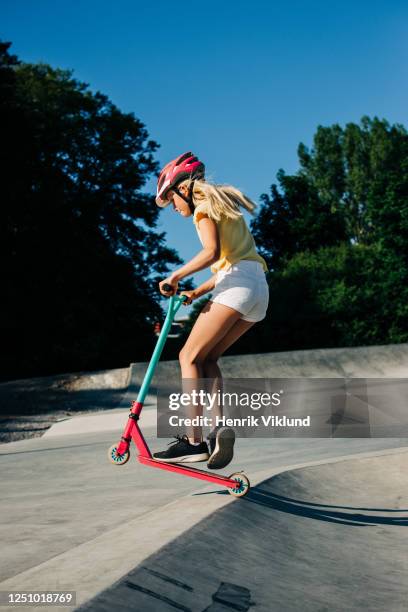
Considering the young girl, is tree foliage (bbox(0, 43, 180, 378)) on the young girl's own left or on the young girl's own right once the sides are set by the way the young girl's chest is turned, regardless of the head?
on the young girl's own right

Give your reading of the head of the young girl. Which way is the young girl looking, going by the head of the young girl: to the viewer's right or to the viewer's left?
to the viewer's left

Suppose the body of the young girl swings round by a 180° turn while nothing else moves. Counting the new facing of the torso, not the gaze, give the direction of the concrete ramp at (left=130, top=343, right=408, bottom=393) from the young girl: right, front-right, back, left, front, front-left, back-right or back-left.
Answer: left

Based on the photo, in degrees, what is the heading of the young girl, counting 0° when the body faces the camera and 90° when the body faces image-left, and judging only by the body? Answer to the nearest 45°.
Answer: approximately 90°
